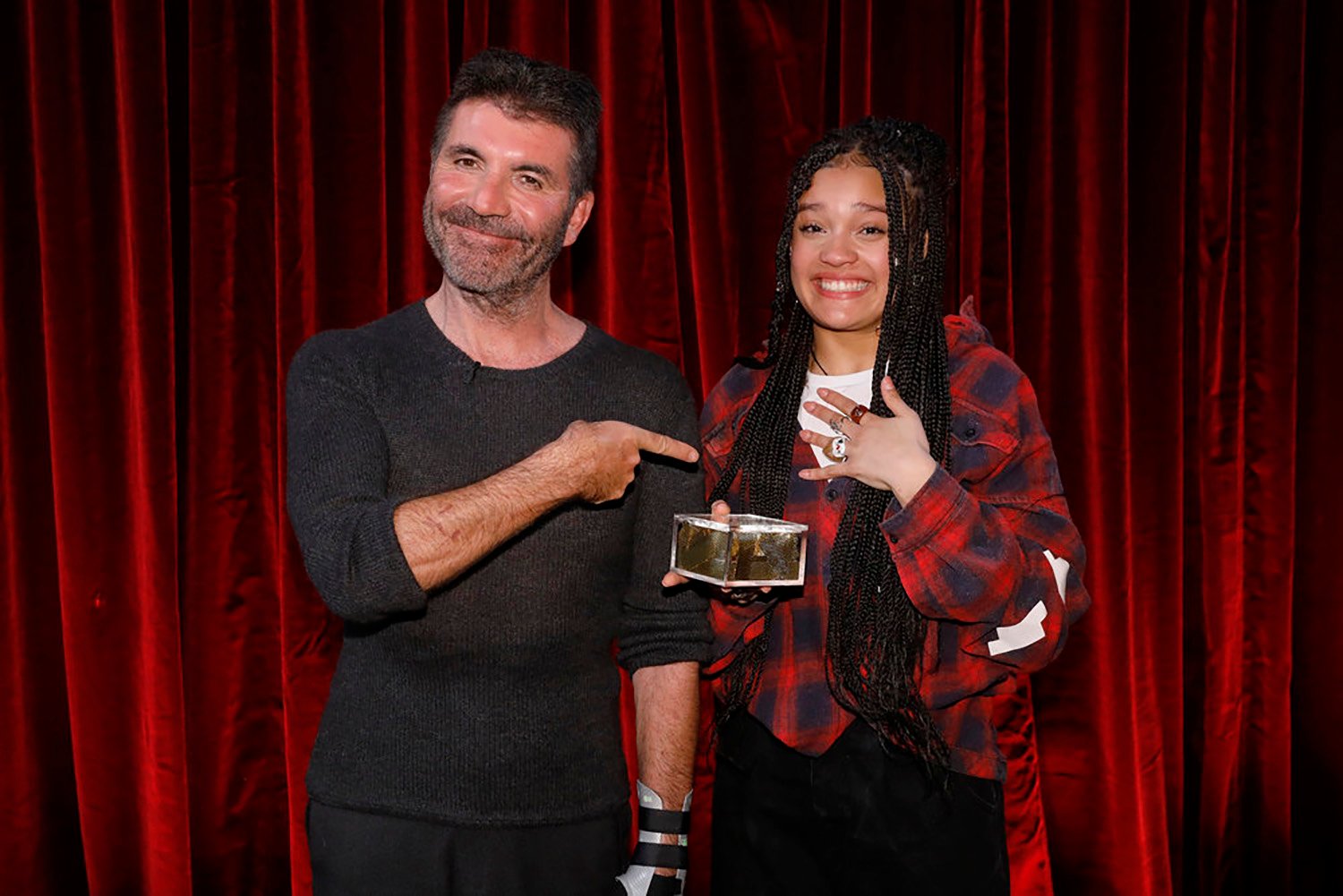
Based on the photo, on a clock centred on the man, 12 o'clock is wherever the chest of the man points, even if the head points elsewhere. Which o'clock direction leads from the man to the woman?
The woman is roughly at 9 o'clock from the man.

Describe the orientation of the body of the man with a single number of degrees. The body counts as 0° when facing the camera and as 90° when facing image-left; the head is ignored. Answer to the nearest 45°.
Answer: approximately 0°
